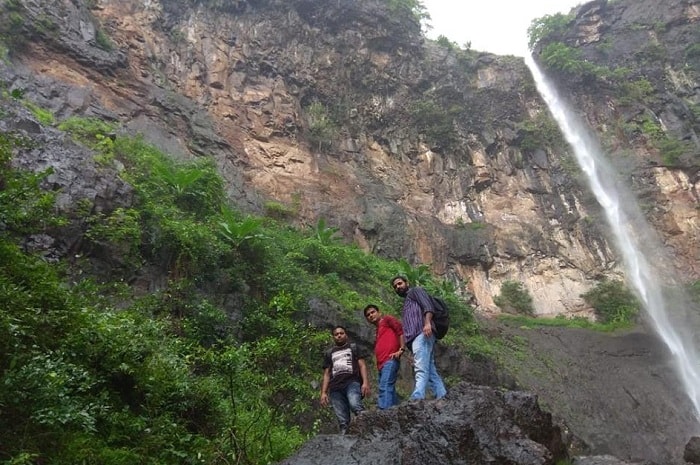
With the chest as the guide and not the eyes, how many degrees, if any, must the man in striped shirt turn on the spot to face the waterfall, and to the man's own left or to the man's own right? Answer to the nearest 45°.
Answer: approximately 180°

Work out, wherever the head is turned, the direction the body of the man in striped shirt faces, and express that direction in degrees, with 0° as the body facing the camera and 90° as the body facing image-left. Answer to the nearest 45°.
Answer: approximately 45°

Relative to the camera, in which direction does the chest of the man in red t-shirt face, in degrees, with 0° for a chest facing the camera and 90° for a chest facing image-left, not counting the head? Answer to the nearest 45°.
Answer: approximately 45°

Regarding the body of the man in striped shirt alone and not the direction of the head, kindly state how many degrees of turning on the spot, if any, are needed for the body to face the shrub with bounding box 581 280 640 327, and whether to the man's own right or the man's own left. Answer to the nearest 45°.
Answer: approximately 180°

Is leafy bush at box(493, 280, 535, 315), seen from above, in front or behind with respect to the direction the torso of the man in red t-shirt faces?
behind

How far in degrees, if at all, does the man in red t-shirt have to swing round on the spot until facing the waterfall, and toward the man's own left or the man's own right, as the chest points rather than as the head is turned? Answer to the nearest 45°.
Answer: approximately 180°
